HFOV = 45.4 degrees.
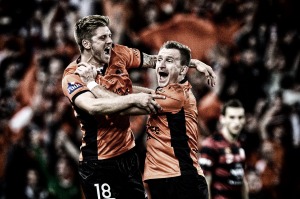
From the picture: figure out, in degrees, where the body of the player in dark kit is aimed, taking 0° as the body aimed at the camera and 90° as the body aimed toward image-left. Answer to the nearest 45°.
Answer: approximately 315°
